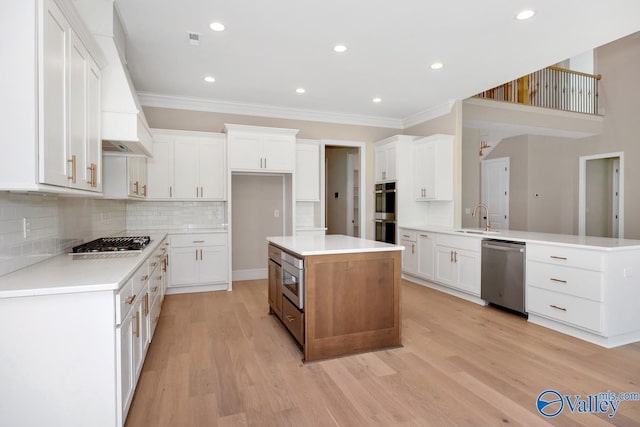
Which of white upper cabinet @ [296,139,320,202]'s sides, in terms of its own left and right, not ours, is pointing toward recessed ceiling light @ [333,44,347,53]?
front

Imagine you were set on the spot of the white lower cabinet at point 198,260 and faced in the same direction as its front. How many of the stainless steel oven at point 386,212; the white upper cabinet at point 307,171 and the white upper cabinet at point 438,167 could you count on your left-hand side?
3

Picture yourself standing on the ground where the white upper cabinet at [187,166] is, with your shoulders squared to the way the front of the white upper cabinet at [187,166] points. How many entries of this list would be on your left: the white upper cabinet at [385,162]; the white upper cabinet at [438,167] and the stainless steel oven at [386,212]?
3

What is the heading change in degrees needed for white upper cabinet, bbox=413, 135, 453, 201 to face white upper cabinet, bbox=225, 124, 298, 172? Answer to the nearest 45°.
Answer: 0° — it already faces it

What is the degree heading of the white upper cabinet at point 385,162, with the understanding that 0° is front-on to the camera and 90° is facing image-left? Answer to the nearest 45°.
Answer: approximately 45°

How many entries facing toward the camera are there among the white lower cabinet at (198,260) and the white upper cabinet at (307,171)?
2

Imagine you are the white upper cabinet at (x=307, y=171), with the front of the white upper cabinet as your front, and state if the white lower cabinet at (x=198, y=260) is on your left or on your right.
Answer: on your right

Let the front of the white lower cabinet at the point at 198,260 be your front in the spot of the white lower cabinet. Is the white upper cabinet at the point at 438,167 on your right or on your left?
on your left

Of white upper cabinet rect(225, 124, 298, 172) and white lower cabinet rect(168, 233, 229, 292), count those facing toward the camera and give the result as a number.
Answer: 2

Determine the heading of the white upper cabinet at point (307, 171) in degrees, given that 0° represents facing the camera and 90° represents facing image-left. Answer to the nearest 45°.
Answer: approximately 0°

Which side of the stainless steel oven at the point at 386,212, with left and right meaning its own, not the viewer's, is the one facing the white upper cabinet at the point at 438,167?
left

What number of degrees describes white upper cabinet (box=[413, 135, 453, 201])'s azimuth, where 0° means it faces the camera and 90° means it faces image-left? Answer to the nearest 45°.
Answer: approximately 45°

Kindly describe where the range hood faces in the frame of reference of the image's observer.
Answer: facing to the right of the viewer
